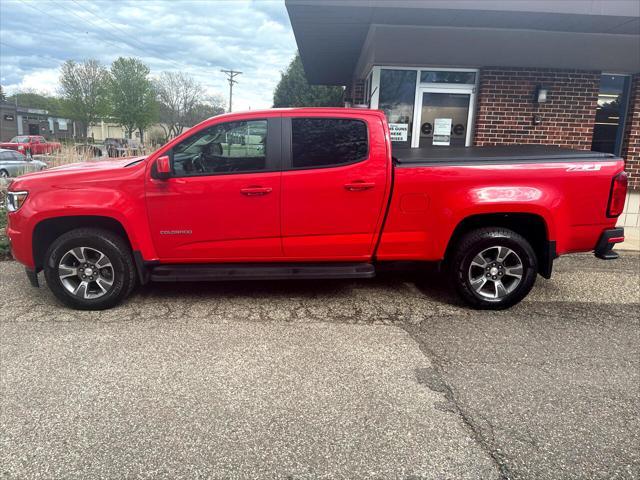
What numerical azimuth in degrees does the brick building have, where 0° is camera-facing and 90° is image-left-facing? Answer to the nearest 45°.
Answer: approximately 0°

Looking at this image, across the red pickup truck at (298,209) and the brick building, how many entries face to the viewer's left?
1

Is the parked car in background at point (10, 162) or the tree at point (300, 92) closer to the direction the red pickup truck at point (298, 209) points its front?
the parked car in background

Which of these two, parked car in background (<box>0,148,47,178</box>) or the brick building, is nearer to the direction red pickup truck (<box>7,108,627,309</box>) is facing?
the parked car in background

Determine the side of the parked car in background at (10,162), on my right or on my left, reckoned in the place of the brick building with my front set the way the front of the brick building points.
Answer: on my right

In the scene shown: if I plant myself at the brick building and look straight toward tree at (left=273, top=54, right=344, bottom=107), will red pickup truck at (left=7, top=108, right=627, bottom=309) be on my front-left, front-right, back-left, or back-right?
back-left

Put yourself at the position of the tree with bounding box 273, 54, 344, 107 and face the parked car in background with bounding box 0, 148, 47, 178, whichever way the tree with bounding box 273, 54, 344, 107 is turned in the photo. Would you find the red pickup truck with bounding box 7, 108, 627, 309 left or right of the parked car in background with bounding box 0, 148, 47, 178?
left

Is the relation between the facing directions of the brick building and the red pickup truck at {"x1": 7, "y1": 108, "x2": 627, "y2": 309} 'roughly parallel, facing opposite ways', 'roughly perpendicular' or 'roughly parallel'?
roughly perpendicular

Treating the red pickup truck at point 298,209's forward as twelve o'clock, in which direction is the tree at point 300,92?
The tree is roughly at 3 o'clock from the red pickup truck.

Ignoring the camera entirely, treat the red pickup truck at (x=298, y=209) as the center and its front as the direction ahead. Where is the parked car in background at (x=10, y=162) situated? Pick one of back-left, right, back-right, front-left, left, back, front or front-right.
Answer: front-right

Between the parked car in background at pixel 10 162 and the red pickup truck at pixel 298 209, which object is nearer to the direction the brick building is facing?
the red pickup truck

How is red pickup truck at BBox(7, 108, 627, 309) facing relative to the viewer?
to the viewer's left
